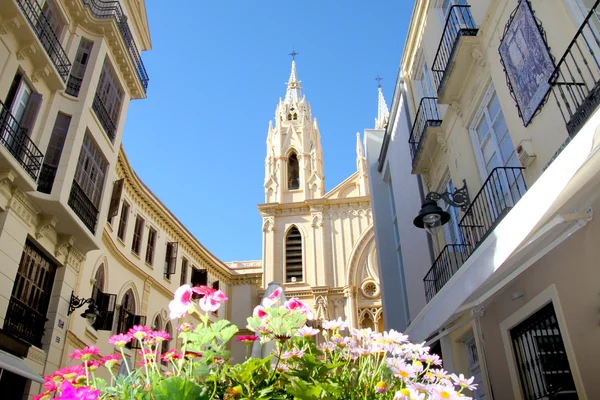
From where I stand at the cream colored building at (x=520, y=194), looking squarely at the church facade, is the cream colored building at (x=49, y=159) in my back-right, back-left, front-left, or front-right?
front-left

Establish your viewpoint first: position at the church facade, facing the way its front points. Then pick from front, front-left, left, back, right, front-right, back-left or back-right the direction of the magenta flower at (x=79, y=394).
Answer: front

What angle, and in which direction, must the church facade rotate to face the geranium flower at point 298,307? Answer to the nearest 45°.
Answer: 0° — it already faces it

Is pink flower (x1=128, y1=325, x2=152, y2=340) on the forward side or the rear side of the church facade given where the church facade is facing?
on the forward side

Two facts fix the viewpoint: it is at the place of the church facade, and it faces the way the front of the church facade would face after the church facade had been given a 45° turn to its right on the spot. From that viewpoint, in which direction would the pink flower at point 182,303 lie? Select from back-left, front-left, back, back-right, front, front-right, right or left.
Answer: front-left

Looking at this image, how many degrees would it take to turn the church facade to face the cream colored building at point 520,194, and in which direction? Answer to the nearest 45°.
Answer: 0° — it already faces it

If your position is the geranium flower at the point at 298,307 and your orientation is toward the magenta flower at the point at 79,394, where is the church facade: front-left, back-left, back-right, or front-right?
back-right

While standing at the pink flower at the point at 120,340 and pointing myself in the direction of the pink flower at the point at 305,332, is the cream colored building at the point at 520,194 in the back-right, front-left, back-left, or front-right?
front-left

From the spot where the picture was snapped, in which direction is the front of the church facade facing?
facing the viewer

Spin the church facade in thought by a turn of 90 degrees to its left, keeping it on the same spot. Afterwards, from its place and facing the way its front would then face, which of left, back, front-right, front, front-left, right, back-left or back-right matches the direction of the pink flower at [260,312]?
right

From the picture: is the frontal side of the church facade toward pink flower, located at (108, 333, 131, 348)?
yes

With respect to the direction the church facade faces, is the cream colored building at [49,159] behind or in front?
in front
